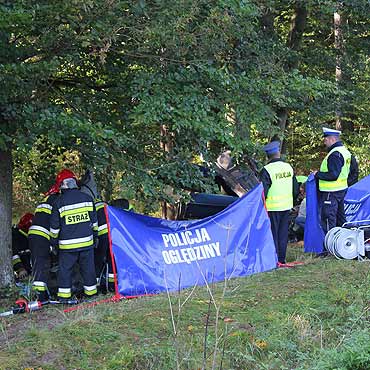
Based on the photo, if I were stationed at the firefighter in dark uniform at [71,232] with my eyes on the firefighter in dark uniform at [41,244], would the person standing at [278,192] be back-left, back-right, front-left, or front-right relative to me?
back-right

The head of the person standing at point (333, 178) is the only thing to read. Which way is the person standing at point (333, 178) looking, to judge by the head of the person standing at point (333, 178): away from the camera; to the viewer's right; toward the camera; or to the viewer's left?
to the viewer's left

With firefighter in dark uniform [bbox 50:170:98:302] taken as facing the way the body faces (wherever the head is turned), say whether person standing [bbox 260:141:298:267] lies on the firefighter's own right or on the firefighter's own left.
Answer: on the firefighter's own right

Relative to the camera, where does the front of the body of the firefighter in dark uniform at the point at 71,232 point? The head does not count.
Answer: away from the camera

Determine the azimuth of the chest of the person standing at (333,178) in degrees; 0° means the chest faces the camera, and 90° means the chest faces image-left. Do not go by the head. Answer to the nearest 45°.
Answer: approximately 90°

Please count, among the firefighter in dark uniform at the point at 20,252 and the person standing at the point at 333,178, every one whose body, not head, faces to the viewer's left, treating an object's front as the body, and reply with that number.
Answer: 1
